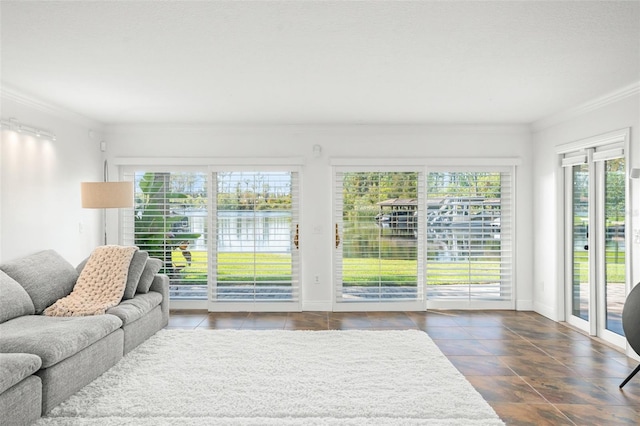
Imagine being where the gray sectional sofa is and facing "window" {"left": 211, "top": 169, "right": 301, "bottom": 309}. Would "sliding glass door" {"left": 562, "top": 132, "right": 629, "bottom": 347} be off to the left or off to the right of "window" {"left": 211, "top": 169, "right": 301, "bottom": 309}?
right

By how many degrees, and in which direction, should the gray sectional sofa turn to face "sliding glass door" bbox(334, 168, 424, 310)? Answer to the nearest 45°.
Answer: approximately 45° to its left

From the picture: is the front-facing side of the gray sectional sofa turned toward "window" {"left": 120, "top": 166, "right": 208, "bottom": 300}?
no

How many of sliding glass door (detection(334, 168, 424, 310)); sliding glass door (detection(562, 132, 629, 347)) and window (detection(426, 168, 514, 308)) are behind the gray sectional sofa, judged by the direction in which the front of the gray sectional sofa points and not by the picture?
0

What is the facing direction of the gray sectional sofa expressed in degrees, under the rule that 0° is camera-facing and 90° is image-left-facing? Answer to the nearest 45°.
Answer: approximately 315°

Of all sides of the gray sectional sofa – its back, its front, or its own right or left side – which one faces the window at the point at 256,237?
left

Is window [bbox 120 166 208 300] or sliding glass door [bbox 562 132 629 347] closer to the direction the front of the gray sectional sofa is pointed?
the sliding glass door

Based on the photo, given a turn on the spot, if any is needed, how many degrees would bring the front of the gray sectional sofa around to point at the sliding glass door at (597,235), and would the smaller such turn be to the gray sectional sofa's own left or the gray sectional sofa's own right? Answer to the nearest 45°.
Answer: approximately 45° to the gray sectional sofa's own left

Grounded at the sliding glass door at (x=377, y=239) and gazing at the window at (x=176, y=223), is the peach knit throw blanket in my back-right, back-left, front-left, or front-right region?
front-left

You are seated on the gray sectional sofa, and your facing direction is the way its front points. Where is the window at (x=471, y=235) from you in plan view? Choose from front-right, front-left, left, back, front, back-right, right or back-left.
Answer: front-left
